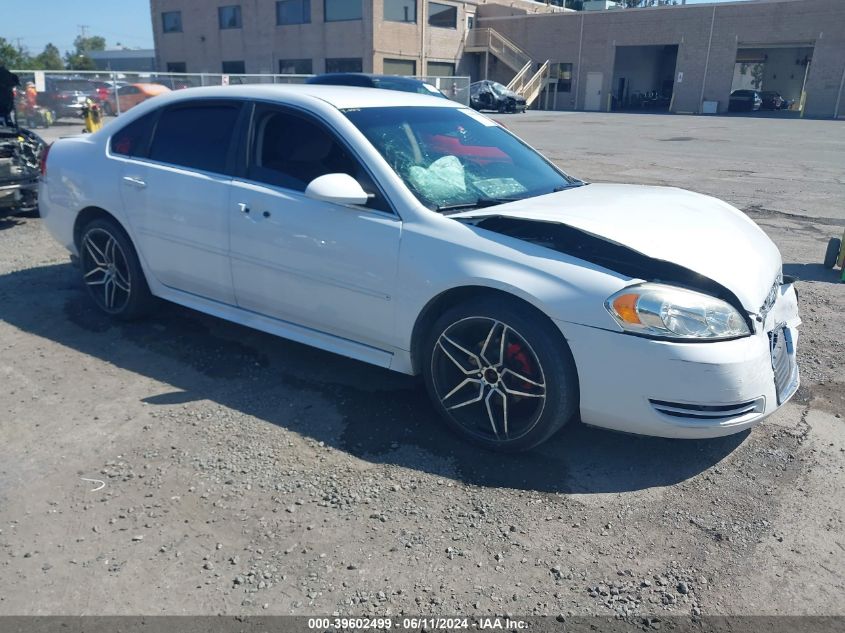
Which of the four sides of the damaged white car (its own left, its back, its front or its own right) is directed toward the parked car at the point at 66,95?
back

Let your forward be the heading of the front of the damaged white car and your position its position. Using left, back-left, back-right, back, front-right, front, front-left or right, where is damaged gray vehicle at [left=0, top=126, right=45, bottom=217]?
back

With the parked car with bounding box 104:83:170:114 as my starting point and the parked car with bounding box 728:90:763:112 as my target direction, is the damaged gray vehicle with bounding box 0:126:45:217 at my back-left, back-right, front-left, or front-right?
back-right

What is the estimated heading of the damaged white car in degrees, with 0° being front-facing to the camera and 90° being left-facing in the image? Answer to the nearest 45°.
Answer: approximately 315°

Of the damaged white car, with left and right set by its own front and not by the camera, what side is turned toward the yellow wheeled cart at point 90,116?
back

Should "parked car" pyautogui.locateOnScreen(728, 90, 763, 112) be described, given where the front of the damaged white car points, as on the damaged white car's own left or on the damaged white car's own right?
on the damaged white car's own left

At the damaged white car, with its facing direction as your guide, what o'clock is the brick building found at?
The brick building is roughly at 8 o'clock from the damaged white car.

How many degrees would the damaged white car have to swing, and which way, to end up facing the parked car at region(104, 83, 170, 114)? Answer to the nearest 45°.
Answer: approximately 180°

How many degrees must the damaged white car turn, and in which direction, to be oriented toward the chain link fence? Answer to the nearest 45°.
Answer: approximately 180°

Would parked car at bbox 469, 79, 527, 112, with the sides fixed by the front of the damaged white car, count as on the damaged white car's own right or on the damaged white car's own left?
on the damaged white car's own left

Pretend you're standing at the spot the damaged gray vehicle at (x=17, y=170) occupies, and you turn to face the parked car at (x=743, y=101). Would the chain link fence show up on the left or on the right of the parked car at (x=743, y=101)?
left
